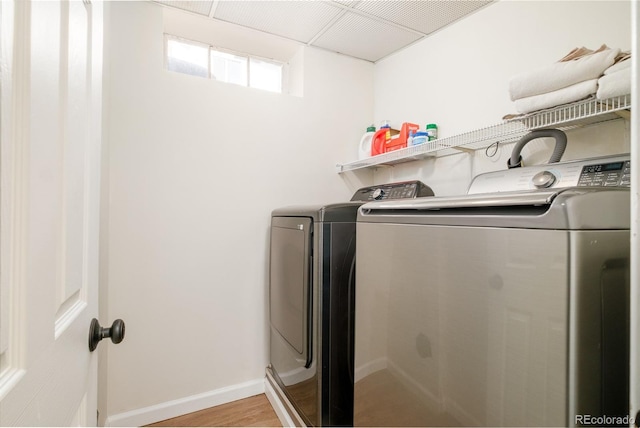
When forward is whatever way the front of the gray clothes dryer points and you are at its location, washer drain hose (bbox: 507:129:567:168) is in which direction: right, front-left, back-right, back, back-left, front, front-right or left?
back-left

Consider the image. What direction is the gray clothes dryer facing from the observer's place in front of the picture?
facing the viewer and to the left of the viewer

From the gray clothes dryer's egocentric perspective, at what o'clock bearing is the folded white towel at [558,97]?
The folded white towel is roughly at 8 o'clock from the gray clothes dryer.

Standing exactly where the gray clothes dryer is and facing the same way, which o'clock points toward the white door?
The white door is roughly at 11 o'clock from the gray clothes dryer.

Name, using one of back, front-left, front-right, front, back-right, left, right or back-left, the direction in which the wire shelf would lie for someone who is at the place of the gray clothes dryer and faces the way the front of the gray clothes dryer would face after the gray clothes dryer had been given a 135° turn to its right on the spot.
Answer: right
